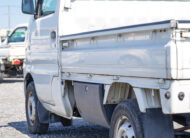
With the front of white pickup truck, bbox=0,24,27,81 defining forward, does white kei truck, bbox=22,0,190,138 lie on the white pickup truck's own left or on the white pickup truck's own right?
on the white pickup truck's own left

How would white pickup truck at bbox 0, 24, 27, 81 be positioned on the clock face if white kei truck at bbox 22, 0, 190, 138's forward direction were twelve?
The white pickup truck is roughly at 1 o'clock from the white kei truck.

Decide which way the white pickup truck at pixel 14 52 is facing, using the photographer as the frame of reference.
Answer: facing to the left of the viewer

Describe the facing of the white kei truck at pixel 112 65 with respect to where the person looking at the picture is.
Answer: facing away from the viewer and to the left of the viewer
